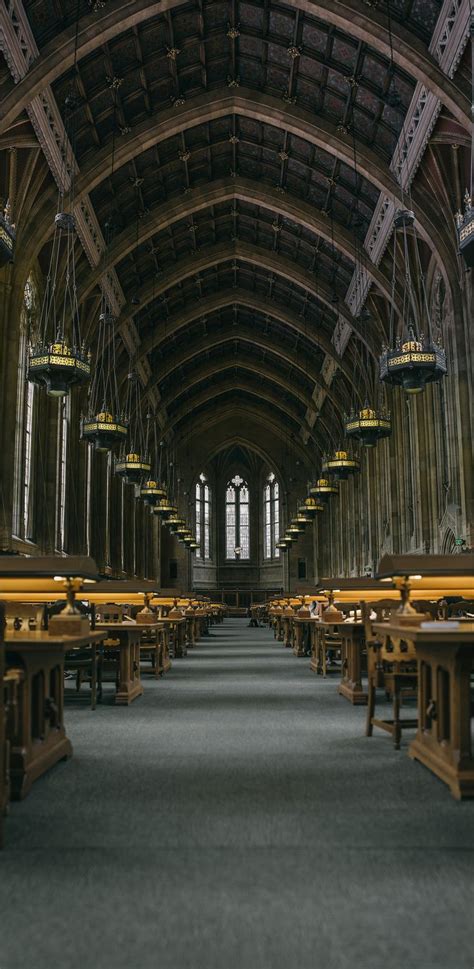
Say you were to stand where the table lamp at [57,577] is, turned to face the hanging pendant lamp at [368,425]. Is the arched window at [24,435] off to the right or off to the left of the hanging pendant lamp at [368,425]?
left

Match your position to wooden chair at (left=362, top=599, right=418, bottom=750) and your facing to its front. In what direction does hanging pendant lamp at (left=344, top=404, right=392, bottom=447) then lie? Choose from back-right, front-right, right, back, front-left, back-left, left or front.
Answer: back-left

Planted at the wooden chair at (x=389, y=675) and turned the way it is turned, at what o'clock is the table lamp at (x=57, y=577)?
The table lamp is roughly at 4 o'clock from the wooden chair.

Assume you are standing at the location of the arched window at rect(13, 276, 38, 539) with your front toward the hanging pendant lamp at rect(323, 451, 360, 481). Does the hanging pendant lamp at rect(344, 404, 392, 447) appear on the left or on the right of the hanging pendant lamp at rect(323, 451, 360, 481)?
right

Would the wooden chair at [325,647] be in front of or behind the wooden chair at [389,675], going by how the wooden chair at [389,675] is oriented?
behind

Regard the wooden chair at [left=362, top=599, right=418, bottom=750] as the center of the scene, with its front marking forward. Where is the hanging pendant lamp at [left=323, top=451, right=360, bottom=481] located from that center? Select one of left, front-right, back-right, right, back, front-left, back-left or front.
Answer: back-left

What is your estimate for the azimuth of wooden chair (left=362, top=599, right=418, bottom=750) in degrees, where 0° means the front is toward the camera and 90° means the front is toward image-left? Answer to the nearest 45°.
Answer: approximately 315°

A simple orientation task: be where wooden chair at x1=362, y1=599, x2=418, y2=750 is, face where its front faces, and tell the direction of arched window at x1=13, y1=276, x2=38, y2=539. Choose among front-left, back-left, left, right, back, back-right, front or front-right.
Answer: back
